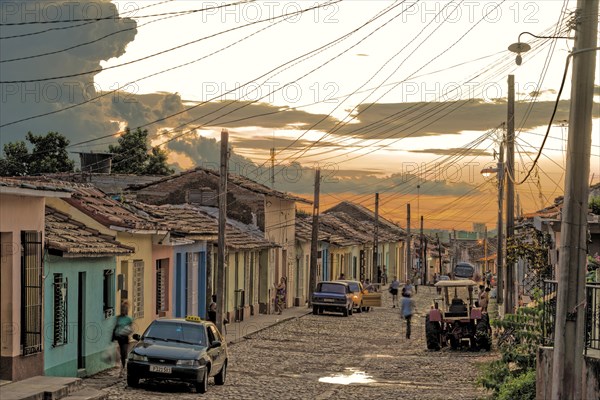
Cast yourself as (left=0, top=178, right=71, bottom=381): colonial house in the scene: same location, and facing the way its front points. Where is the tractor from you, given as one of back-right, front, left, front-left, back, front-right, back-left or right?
left

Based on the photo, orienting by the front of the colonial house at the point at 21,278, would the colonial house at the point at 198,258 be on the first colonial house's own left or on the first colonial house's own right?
on the first colonial house's own left

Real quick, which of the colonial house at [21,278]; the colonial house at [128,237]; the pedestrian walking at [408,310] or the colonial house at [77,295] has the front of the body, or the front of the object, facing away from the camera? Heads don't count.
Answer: the pedestrian walking

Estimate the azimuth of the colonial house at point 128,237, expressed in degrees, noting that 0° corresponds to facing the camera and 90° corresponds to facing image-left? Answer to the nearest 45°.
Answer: approximately 315°

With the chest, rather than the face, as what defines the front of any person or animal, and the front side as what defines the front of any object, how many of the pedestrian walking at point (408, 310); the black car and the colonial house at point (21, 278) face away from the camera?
1

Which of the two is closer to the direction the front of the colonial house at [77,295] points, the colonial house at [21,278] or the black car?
the black car

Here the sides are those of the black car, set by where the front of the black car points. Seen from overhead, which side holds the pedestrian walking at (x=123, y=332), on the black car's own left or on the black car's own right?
on the black car's own right

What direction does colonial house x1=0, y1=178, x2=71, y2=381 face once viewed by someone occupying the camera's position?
facing the viewer and to the right of the viewer

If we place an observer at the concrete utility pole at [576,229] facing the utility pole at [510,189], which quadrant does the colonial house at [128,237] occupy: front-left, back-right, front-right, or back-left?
front-left

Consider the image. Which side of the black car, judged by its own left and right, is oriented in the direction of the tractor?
back

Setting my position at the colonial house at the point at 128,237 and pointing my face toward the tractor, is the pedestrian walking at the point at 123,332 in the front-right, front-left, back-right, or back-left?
back-right

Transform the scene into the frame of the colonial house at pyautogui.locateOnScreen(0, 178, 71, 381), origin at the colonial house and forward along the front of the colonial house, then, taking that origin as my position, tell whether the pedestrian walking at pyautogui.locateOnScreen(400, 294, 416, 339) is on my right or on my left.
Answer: on my left

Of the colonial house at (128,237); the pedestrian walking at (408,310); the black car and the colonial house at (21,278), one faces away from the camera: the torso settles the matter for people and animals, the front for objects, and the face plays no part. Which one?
the pedestrian walking

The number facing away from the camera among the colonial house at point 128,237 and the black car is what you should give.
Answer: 0

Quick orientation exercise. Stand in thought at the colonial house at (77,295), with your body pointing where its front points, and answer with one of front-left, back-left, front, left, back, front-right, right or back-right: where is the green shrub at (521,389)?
front

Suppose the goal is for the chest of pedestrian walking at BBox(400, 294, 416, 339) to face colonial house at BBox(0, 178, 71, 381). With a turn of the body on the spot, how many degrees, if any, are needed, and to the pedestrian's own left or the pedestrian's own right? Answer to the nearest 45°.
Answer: approximately 180°
